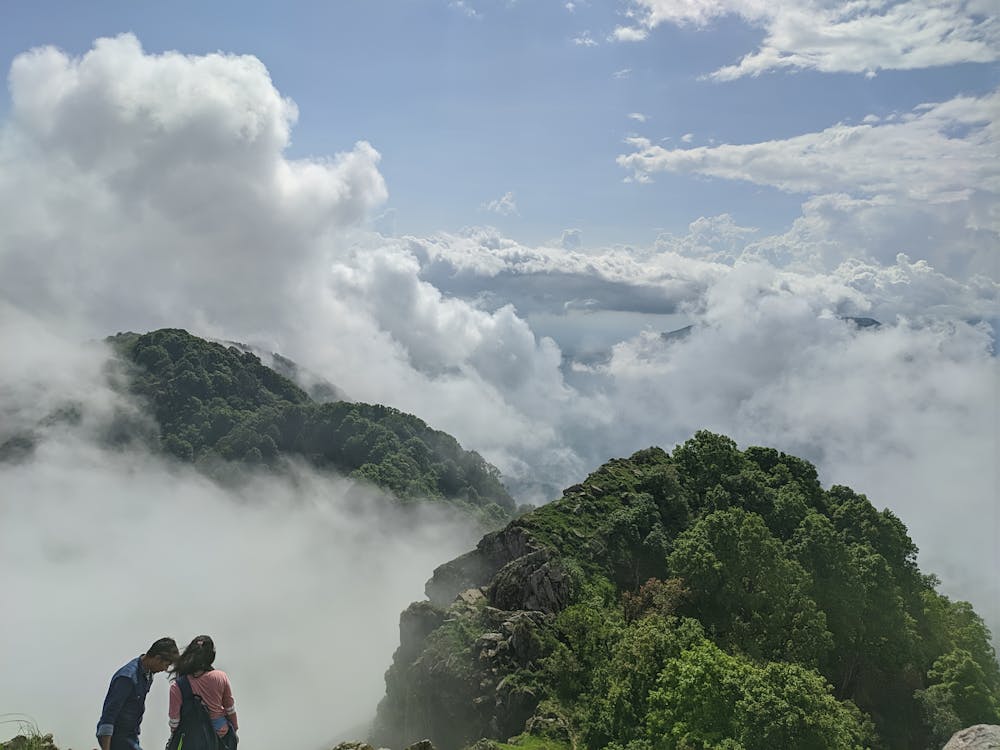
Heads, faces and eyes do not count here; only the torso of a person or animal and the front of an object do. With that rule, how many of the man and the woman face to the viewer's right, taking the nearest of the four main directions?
1

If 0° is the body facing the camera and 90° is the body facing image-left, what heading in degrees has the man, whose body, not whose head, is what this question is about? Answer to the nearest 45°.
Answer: approximately 270°

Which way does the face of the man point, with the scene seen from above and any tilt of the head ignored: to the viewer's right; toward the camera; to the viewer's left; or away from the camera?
to the viewer's right

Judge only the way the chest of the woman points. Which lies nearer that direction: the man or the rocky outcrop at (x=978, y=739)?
the man

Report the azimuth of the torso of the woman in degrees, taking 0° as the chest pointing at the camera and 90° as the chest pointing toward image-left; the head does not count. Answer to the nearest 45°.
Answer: approximately 135°
